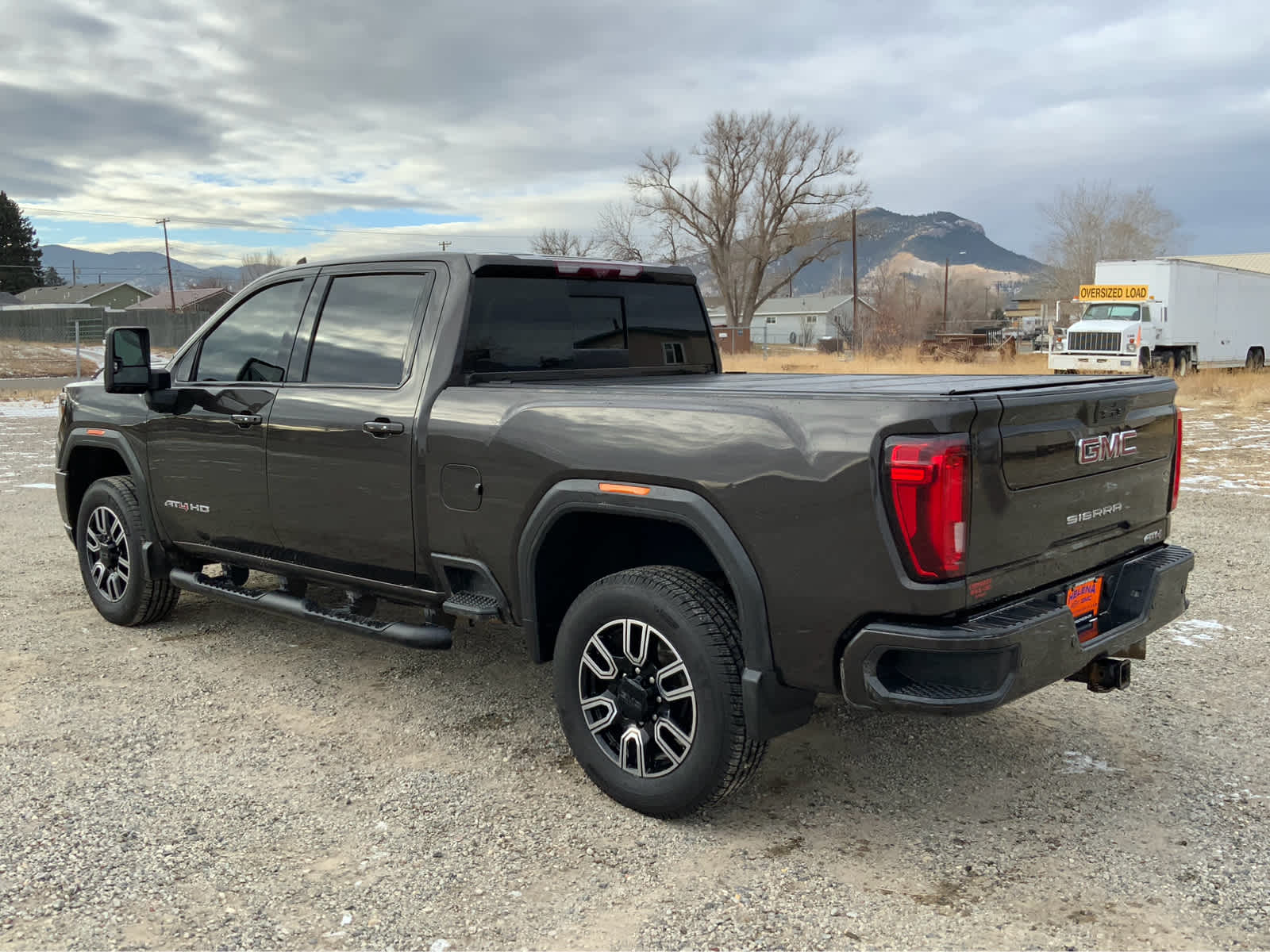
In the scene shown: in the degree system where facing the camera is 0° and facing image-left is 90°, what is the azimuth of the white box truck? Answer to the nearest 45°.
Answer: approximately 45°

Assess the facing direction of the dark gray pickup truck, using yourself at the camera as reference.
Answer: facing away from the viewer and to the left of the viewer

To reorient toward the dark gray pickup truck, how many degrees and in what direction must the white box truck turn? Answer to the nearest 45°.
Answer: approximately 45° to its left

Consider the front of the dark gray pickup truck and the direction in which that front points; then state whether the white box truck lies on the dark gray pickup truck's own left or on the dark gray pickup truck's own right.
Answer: on the dark gray pickup truck's own right
